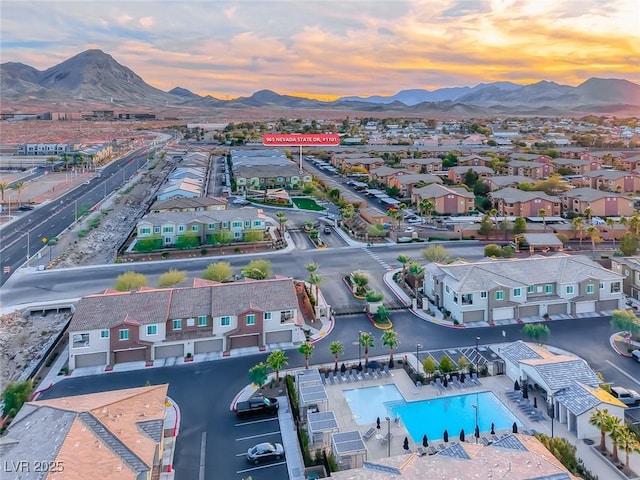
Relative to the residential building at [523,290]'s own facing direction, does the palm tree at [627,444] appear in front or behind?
in front

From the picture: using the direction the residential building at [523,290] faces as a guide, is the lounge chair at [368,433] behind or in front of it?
in front

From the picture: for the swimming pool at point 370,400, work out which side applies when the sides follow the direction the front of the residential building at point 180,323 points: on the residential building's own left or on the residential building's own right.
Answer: on the residential building's own left

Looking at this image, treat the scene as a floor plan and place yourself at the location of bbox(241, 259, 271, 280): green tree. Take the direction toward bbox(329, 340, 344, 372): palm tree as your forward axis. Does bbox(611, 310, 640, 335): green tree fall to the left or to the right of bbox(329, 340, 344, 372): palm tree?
left

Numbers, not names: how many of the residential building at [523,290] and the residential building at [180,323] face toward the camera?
2

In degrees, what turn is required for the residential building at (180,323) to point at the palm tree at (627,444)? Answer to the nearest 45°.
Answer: approximately 45° to its left

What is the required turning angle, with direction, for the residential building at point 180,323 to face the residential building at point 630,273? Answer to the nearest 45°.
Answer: approximately 90° to its left

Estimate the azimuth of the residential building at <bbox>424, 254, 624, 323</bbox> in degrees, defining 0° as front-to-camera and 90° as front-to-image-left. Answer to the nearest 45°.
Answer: approximately 0°

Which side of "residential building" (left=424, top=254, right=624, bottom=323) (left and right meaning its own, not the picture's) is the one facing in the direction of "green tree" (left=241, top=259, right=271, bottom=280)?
right

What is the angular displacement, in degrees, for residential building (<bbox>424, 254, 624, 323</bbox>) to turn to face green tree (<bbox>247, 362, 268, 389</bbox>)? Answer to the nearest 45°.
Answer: approximately 45° to its right

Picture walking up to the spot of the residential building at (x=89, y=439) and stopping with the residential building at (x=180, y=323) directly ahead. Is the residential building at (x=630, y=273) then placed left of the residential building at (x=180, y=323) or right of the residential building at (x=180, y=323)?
right

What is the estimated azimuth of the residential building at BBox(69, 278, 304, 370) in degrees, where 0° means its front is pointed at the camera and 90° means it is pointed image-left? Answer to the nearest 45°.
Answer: approximately 0°

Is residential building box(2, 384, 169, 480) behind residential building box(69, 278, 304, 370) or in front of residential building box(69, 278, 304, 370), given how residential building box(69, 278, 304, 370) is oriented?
in front
